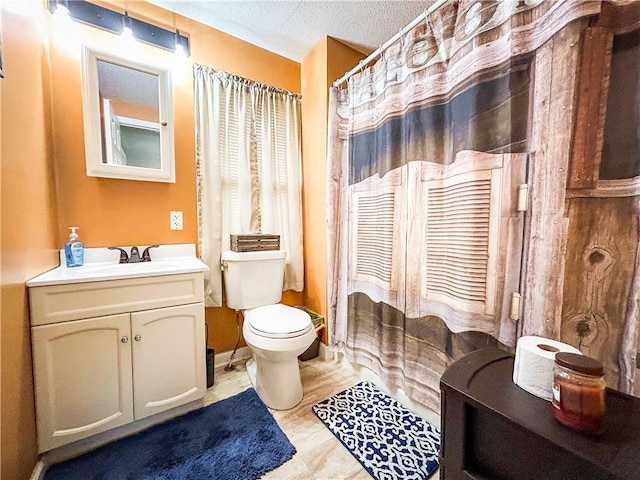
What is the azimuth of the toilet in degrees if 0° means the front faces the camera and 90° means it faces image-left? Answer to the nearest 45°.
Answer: approximately 315°

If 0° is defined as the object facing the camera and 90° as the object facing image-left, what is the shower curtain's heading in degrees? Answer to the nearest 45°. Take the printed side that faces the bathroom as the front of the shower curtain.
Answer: approximately 45°

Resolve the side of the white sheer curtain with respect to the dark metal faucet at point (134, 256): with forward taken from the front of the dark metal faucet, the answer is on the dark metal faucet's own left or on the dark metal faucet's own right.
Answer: on the dark metal faucet's own left

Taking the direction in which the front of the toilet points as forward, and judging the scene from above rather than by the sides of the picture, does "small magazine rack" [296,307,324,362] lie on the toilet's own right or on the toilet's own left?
on the toilet's own left

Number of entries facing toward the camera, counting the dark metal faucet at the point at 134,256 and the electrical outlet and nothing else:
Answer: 2

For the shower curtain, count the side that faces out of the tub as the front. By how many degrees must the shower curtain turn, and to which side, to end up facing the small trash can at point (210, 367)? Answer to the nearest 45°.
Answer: approximately 45° to its right

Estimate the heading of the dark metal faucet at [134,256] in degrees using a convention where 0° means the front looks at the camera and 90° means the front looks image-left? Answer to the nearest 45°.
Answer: approximately 0°

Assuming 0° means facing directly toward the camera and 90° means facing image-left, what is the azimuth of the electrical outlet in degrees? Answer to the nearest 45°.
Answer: approximately 0°

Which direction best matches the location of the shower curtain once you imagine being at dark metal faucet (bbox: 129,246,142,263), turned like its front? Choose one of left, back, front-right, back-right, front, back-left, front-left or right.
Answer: front-left
